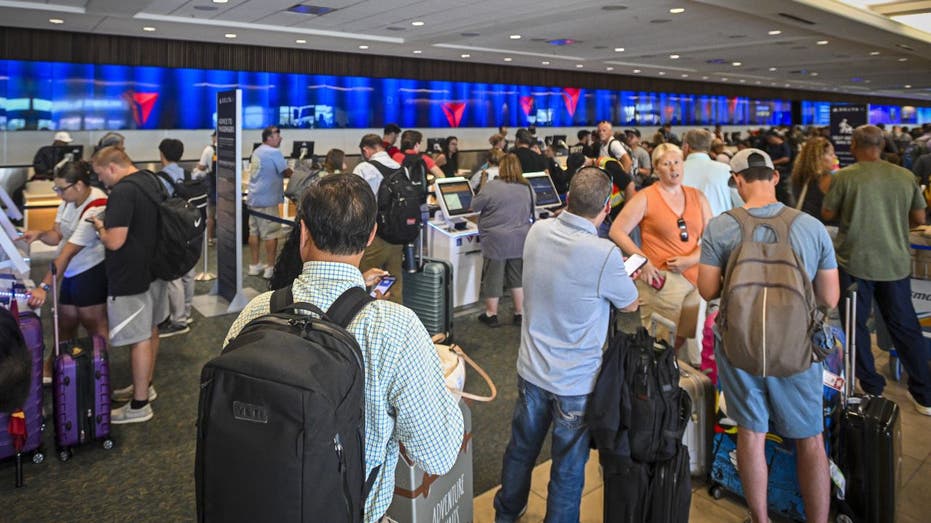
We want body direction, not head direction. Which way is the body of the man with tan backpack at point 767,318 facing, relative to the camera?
away from the camera

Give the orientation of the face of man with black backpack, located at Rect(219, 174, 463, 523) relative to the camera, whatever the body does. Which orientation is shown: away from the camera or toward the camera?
away from the camera

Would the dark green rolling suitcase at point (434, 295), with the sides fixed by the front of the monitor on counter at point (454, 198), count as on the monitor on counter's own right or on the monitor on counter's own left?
on the monitor on counter's own right

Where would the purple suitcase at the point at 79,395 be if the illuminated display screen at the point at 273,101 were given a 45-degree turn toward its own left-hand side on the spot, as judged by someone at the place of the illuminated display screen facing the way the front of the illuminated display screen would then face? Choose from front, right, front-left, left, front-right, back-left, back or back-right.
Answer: right

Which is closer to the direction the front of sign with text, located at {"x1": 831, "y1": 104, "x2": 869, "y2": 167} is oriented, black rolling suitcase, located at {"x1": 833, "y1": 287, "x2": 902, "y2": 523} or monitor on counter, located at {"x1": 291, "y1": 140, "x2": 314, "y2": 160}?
the black rolling suitcase

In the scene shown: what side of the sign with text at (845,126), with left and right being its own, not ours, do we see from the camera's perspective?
front

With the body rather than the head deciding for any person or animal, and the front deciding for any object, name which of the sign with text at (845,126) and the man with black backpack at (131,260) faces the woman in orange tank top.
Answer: the sign with text

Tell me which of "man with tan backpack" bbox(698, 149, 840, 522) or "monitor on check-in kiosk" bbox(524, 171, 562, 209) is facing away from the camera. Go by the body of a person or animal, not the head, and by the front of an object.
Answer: the man with tan backpack

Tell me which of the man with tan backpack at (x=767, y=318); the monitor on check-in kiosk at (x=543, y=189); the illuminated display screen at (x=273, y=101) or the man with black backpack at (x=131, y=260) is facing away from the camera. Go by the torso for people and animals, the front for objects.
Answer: the man with tan backpack at (x=767, y=318)

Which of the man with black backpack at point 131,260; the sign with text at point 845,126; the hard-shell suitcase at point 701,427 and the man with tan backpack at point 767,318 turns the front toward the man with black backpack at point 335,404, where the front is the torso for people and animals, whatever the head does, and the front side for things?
the sign with text

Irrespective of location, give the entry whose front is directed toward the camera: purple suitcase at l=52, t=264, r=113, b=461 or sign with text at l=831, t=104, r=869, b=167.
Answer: the sign with text

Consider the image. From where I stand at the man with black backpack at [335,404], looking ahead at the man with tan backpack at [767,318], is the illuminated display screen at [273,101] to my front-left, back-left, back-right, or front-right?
front-left

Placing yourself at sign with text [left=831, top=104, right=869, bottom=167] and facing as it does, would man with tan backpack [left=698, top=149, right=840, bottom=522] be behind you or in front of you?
in front

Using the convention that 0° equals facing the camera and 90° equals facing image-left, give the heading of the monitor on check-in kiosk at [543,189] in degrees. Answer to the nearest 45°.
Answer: approximately 315°

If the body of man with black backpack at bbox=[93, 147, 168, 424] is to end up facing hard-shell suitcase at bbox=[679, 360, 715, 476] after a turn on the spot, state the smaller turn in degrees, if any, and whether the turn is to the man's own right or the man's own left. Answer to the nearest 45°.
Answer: approximately 135° to the man's own left
